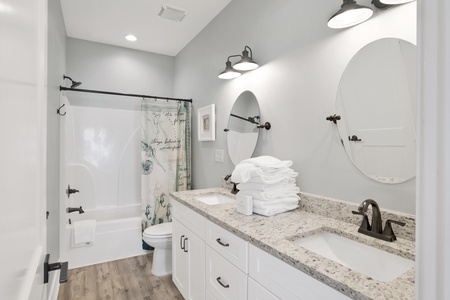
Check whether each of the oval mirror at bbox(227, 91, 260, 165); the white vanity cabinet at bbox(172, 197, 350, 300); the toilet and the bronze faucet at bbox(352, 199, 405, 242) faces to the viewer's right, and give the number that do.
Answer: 0

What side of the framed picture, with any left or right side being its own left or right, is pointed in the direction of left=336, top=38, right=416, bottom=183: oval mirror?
left

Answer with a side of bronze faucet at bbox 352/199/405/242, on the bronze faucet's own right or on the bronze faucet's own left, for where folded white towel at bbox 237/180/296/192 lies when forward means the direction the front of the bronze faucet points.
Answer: on the bronze faucet's own right

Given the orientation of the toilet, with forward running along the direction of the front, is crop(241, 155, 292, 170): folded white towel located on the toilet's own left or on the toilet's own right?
on the toilet's own left

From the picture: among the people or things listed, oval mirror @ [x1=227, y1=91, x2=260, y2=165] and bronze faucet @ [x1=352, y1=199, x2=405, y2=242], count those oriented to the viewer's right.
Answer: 0

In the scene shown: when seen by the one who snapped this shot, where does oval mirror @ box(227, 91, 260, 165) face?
facing the viewer and to the left of the viewer

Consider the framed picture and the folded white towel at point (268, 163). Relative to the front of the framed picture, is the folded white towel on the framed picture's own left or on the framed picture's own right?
on the framed picture's own left

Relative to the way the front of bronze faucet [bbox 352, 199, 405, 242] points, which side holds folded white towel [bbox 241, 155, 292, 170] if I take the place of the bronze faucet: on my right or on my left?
on my right

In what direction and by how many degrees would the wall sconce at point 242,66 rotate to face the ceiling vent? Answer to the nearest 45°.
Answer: approximately 90° to its right

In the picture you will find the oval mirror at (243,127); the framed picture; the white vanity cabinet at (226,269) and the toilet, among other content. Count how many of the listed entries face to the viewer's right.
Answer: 0

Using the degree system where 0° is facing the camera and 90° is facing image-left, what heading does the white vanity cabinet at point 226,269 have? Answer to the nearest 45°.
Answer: approximately 45°

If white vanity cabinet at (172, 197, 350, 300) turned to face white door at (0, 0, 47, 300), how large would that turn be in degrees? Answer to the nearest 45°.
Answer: approximately 45° to its left
